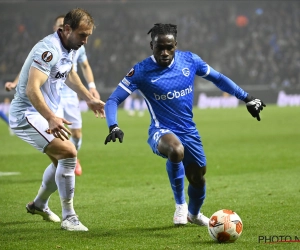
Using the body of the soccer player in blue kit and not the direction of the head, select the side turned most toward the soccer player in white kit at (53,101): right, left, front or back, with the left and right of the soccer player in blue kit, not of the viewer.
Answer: right

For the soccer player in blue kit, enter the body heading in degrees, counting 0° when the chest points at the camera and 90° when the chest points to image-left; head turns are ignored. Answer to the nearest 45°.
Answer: approximately 0°
